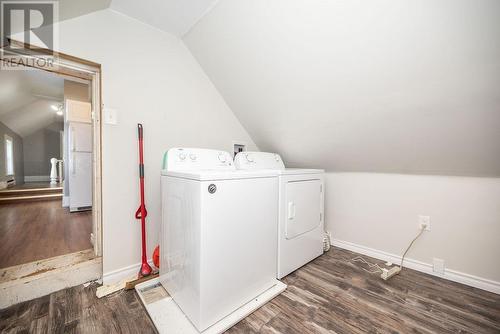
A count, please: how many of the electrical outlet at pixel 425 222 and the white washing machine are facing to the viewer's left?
0

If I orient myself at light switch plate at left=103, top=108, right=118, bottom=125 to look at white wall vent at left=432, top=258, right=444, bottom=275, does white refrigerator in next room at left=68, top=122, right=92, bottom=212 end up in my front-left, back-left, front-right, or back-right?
back-left

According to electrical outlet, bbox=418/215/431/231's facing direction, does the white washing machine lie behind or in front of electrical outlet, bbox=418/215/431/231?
in front

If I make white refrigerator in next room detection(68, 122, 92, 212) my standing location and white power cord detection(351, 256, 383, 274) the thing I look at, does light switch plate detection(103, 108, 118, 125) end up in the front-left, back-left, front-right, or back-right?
front-right

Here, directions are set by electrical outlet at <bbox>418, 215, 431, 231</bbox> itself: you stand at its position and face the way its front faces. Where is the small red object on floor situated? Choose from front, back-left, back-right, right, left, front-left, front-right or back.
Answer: front-right

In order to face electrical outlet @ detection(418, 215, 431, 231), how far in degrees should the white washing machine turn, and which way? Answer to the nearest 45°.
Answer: approximately 45° to its left

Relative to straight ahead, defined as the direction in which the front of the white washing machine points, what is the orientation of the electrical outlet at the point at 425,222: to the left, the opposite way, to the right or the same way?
to the right

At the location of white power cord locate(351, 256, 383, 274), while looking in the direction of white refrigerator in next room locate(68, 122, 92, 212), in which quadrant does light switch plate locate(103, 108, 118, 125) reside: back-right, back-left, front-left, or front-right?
front-left

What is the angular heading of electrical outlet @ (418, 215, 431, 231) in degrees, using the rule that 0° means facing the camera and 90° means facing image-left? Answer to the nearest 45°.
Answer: approximately 0°

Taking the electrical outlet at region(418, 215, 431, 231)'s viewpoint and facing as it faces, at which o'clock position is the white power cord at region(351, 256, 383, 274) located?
The white power cord is roughly at 2 o'clock from the electrical outlet.

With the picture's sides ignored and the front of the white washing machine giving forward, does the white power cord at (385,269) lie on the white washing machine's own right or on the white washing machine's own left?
on the white washing machine's own left
